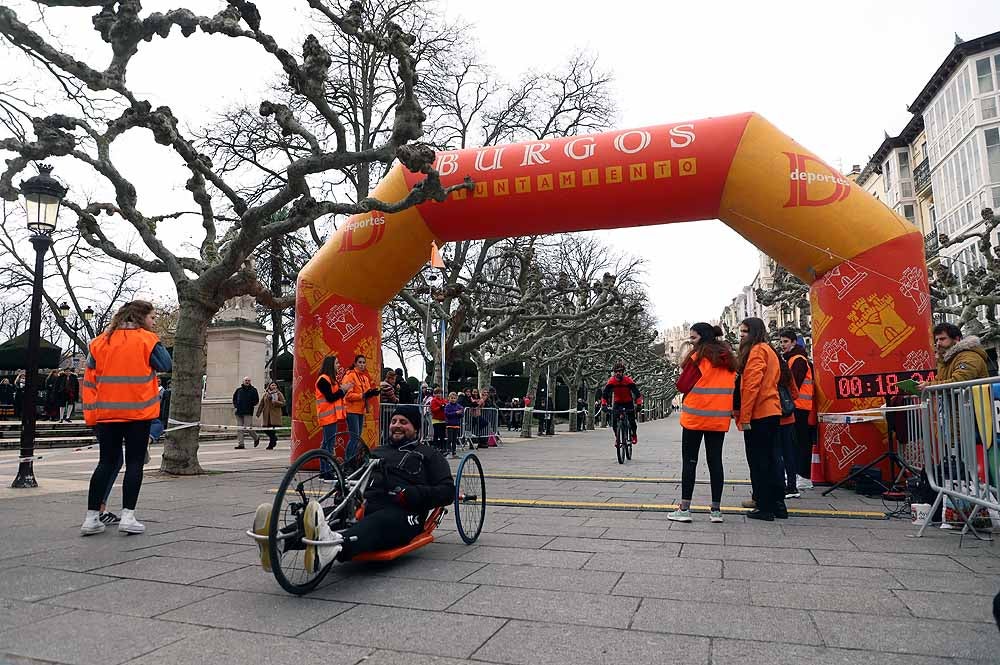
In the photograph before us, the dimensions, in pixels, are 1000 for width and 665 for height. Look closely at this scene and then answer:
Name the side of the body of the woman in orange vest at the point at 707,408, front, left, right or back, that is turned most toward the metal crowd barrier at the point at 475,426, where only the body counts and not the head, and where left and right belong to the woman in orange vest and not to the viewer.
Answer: front

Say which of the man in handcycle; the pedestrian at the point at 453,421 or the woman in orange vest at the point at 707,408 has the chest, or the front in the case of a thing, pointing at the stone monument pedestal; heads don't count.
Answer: the woman in orange vest

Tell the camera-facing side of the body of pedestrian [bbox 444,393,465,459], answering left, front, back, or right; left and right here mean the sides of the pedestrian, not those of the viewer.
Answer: front

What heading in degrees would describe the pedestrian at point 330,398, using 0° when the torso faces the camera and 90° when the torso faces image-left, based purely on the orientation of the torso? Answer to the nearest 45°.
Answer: approximately 270°

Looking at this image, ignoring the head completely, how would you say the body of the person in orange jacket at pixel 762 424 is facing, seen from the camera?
to the viewer's left

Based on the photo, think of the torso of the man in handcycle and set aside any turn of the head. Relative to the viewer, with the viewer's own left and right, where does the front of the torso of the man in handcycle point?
facing the viewer and to the left of the viewer

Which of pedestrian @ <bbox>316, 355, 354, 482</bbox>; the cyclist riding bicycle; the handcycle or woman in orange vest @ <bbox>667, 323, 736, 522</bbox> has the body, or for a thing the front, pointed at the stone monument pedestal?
the woman in orange vest

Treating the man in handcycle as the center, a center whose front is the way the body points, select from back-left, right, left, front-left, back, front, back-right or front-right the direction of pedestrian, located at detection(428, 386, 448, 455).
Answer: back-right

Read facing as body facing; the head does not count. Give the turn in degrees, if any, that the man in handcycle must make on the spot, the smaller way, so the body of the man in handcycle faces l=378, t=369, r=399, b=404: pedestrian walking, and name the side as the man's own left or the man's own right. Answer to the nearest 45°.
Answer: approximately 135° to the man's own right

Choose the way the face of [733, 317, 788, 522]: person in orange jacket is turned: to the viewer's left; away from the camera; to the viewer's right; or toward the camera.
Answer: to the viewer's left

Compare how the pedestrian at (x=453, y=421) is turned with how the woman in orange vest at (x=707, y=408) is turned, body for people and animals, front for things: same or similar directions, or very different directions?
very different directions

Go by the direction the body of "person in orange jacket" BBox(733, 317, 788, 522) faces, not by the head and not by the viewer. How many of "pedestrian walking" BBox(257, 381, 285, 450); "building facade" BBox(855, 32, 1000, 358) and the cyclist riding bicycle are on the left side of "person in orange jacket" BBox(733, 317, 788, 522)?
0

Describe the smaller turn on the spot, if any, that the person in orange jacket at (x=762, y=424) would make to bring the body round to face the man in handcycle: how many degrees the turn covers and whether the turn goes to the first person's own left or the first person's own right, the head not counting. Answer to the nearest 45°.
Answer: approximately 45° to the first person's own left

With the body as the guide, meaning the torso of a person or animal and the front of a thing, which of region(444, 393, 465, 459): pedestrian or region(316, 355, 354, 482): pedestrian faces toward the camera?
region(444, 393, 465, 459): pedestrian

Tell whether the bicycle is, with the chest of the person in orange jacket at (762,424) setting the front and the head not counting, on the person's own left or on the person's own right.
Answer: on the person's own right
